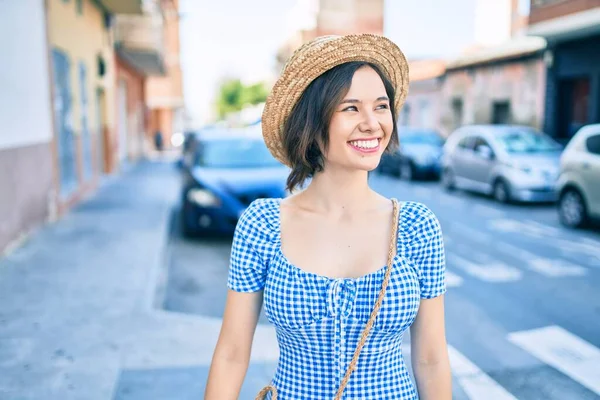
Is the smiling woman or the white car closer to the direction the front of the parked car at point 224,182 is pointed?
the smiling woman

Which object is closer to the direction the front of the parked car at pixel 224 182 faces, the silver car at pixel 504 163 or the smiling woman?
the smiling woman

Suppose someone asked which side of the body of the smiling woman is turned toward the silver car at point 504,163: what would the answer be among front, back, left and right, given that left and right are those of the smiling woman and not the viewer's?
back

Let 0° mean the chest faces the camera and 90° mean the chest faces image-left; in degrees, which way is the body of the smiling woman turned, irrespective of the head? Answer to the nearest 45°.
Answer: approximately 0°

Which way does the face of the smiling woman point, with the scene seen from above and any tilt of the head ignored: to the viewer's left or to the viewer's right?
to the viewer's right

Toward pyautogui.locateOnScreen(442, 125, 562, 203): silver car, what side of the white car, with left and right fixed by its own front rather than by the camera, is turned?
back

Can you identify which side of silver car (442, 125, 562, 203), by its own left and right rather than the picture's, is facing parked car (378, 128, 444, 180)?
back

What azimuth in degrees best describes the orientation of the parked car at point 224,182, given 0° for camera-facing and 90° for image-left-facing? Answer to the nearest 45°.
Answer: approximately 0°

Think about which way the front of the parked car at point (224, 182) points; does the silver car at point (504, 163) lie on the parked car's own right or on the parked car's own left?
on the parked car's own left

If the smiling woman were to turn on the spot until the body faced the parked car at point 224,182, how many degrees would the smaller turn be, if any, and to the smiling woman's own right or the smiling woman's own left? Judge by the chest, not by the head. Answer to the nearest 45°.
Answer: approximately 180°

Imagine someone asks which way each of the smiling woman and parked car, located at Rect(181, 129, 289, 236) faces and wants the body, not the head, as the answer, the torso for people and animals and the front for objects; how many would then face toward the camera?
2

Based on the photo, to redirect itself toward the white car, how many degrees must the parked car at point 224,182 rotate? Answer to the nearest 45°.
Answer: approximately 90° to its left
